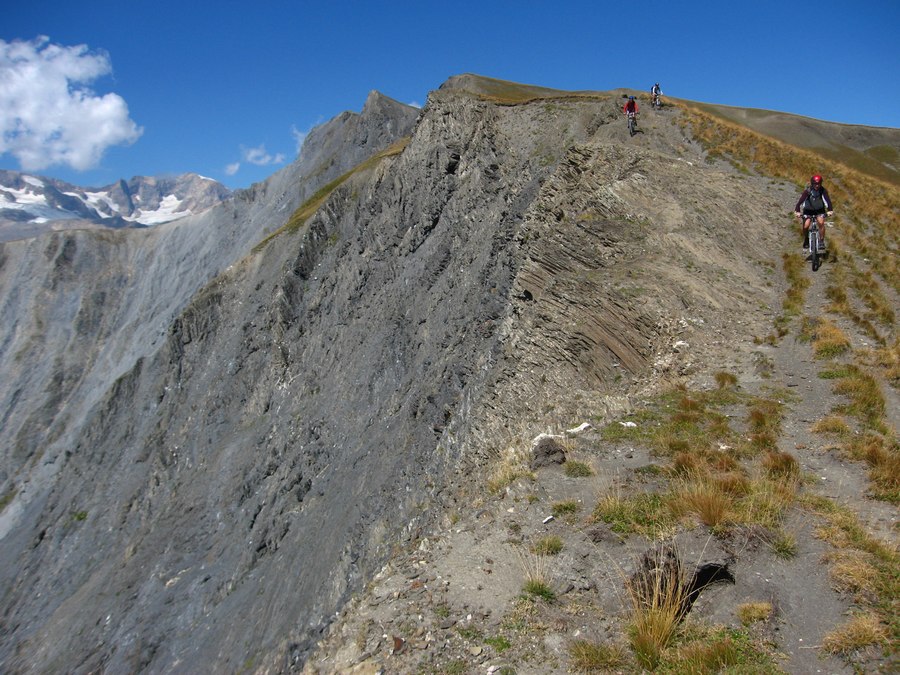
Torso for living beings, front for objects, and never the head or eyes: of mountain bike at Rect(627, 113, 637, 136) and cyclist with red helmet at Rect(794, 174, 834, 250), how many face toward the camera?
2

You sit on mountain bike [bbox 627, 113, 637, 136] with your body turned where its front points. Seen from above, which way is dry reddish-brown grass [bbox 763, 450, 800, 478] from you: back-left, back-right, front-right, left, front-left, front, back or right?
front

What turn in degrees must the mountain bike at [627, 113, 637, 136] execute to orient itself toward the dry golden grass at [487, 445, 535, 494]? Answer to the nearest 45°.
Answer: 0° — it already faces it

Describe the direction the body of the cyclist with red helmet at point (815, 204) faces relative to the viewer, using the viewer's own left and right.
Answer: facing the viewer

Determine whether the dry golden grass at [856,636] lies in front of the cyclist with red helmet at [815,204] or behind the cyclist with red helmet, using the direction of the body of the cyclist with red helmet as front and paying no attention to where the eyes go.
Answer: in front

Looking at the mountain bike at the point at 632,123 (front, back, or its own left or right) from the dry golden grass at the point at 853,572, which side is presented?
front

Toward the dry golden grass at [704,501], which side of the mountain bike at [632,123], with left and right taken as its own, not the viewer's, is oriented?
front

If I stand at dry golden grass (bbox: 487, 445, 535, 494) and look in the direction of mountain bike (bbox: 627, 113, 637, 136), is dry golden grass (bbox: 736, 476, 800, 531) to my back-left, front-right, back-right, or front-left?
back-right

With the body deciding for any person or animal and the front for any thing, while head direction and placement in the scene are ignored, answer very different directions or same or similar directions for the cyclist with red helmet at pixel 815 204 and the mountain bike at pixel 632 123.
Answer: same or similar directions

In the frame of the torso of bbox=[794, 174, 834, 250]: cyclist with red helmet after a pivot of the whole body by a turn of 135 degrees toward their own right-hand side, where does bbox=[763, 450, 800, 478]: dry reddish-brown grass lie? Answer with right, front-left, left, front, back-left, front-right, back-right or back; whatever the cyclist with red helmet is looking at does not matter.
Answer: back-left

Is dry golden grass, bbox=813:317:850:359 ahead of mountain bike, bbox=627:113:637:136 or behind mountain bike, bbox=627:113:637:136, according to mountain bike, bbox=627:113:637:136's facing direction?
ahead
